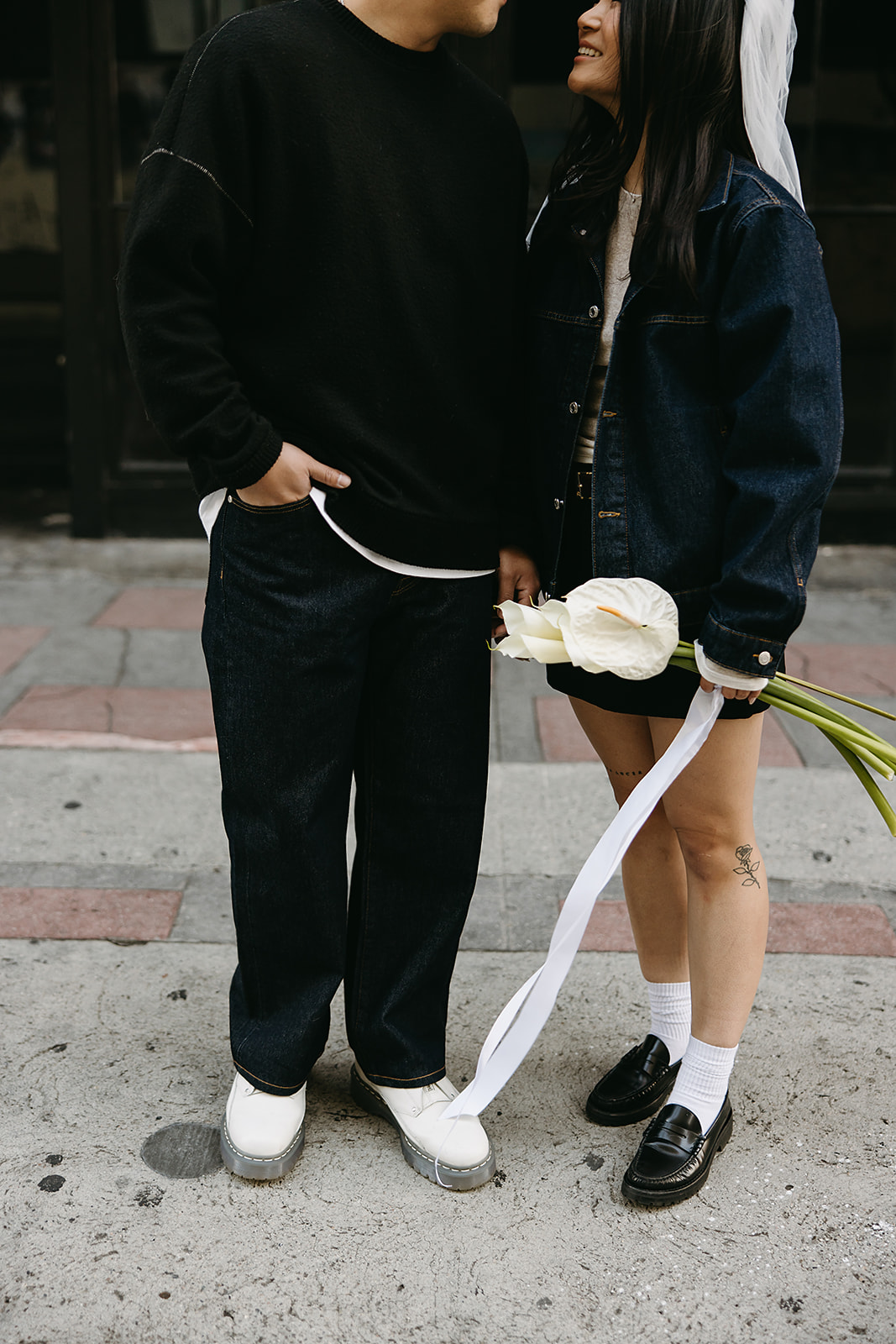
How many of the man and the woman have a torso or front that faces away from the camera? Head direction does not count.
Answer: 0

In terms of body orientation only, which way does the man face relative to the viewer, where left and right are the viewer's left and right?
facing the viewer and to the right of the viewer

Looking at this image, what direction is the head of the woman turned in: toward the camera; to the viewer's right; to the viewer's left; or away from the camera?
to the viewer's left

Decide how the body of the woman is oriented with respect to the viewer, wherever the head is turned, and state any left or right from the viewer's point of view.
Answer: facing the viewer and to the left of the viewer

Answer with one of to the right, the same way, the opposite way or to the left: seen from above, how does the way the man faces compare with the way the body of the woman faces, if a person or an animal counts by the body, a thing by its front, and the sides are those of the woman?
to the left
